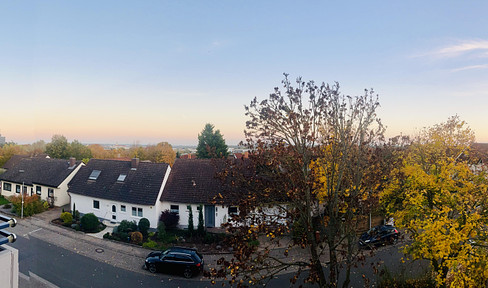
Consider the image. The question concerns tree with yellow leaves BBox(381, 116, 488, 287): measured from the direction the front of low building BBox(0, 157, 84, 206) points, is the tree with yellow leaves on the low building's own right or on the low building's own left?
on the low building's own left

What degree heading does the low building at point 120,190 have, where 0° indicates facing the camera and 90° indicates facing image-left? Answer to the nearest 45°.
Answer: approximately 0°

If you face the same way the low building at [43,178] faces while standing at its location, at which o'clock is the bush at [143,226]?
The bush is roughly at 10 o'clock from the low building.

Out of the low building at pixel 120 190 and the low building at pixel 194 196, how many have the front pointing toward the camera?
2

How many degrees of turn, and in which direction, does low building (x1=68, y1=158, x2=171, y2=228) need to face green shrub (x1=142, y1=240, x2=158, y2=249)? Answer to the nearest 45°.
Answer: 0° — it already faces it

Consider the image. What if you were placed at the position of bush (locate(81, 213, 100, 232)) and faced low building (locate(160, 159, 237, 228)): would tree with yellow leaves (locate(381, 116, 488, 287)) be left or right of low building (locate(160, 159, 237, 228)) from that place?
right

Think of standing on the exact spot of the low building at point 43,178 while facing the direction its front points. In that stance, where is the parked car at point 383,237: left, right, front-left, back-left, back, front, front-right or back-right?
left

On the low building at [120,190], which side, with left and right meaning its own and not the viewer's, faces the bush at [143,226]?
front

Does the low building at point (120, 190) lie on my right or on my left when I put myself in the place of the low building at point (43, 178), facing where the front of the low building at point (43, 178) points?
on my left

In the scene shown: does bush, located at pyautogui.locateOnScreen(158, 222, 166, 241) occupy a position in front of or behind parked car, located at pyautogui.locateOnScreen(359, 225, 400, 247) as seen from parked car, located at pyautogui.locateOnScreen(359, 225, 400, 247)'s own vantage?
in front

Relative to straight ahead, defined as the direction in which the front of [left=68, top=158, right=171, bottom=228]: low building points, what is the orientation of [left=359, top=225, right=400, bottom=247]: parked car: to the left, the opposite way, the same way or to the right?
to the right

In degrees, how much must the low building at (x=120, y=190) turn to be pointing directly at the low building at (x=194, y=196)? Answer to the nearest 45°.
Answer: approximately 45° to its left

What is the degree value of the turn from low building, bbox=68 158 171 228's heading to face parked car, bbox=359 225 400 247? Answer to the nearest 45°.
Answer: approximately 45° to its left
